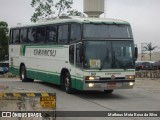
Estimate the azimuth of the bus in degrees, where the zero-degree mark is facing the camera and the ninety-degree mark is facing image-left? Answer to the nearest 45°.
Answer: approximately 315°
